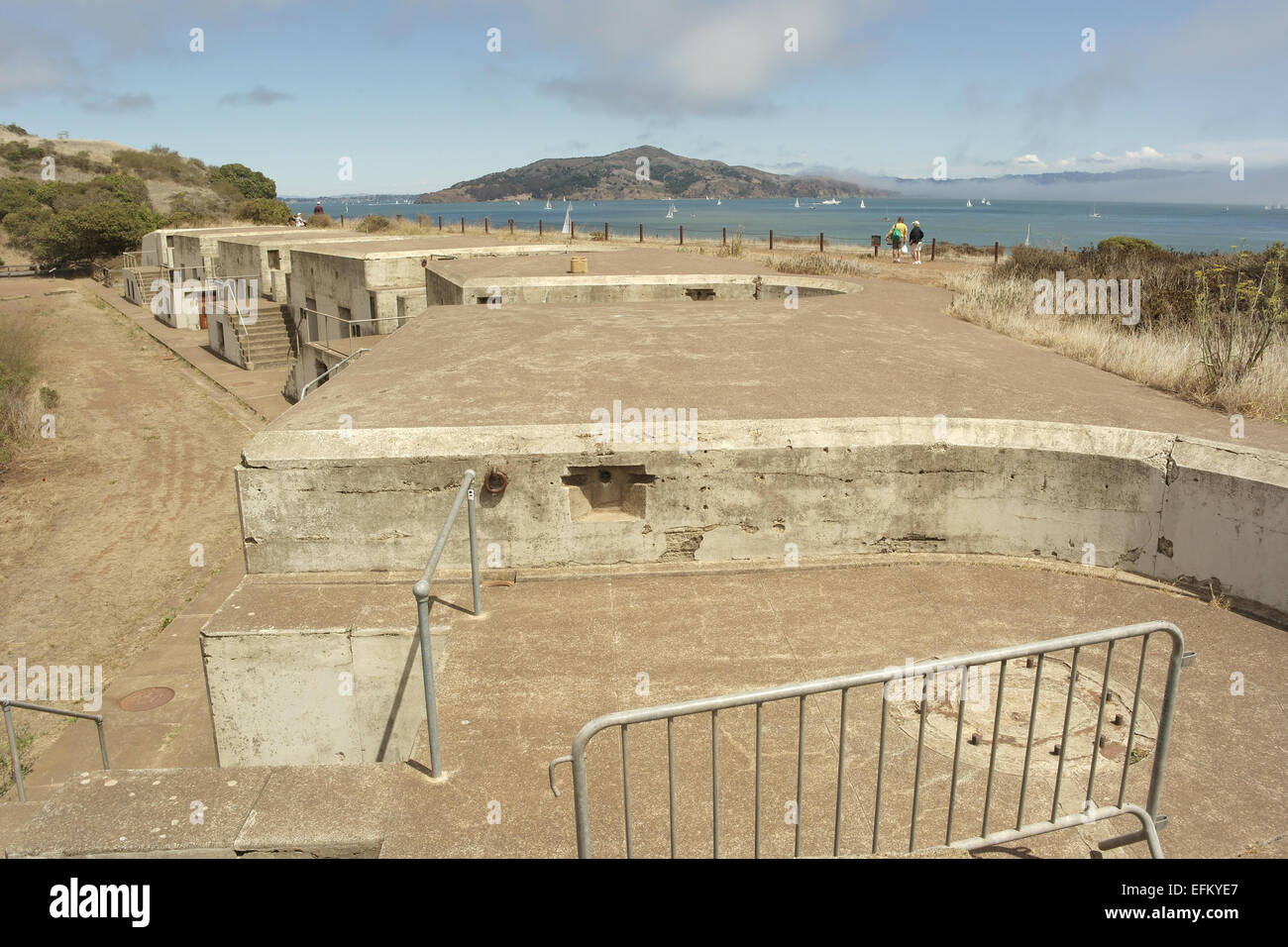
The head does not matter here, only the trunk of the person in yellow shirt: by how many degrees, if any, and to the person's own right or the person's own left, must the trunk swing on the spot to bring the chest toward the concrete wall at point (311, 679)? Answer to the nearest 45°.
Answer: approximately 180°

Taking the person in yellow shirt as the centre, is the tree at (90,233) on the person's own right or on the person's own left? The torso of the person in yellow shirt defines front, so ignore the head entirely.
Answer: on the person's own left

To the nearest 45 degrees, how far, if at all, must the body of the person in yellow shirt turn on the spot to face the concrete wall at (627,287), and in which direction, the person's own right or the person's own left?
approximately 180°

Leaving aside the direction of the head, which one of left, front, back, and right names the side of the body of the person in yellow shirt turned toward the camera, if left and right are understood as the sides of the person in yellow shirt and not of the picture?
back

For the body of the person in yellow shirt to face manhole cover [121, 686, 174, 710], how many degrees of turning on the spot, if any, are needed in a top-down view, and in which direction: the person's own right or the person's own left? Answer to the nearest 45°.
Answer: approximately 180°

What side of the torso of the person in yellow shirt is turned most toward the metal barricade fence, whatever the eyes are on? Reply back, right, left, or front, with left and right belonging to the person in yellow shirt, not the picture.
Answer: back
